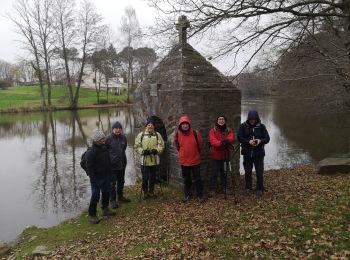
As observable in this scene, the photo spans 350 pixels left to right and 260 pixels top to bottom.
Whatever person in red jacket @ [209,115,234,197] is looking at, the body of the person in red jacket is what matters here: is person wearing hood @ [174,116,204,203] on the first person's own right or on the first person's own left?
on the first person's own right

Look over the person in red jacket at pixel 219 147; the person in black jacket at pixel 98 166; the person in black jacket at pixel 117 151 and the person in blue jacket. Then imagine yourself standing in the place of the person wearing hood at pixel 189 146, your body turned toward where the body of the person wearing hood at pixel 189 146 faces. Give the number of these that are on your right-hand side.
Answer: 2

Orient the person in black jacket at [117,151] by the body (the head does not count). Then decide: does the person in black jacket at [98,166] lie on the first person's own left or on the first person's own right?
on the first person's own right

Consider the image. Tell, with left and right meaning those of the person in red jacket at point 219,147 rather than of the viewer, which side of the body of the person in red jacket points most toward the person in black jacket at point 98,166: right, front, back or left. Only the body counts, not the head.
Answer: right

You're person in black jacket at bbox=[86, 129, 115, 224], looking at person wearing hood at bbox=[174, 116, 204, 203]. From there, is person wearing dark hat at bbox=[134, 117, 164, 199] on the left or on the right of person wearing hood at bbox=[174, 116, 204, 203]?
left

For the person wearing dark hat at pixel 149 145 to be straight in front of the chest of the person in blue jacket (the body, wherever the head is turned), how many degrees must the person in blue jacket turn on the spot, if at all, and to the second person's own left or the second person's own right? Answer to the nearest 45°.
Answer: approximately 90° to the second person's own right

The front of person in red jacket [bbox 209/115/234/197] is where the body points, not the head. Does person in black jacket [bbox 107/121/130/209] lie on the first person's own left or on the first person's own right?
on the first person's own right

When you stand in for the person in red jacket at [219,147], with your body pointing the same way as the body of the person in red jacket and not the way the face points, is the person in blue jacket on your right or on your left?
on your left

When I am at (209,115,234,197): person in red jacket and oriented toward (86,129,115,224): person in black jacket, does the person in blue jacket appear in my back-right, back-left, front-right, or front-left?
back-left

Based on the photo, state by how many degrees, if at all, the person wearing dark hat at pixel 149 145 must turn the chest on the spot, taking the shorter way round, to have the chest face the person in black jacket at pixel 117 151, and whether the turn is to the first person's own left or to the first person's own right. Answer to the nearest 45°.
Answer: approximately 90° to the first person's own right
